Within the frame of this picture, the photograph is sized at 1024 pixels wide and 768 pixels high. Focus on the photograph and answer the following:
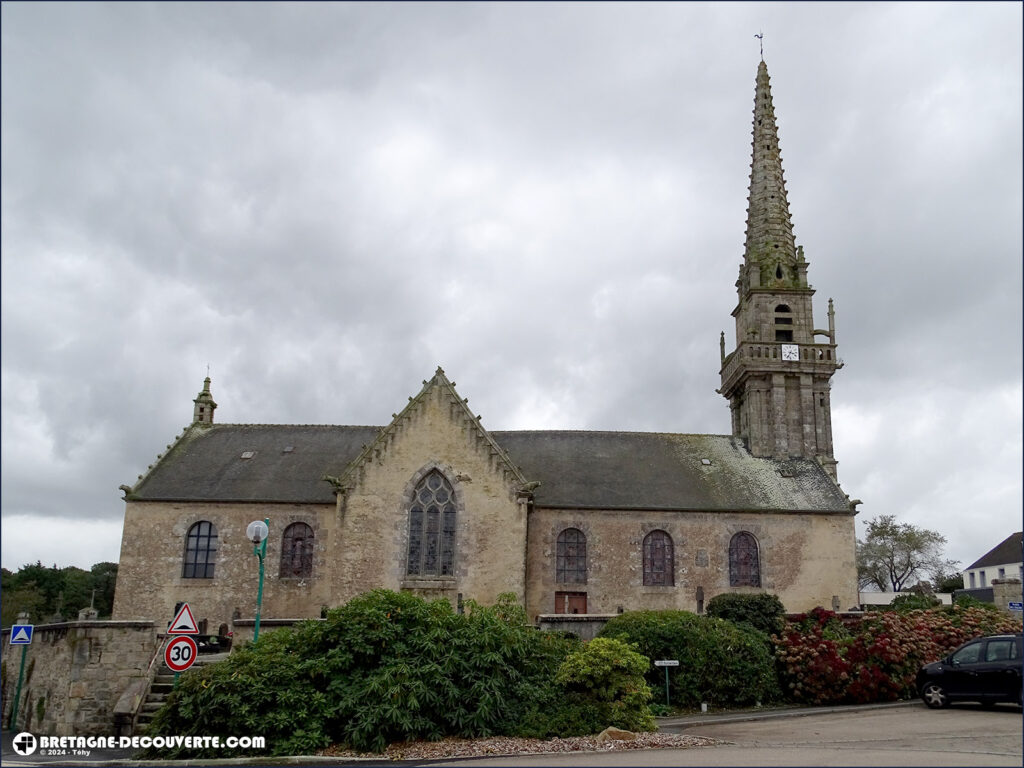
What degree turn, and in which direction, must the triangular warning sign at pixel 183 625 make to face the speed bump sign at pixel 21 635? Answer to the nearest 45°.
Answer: approximately 135° to its right

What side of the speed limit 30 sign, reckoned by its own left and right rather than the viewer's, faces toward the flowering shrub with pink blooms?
left

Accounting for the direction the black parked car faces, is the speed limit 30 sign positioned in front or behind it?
in front

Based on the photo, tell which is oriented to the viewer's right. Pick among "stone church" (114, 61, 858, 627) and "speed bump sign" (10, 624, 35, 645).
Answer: the stone church

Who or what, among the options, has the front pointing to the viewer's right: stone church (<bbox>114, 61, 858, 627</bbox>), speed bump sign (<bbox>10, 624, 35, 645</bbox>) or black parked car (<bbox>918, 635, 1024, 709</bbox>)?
the stone church

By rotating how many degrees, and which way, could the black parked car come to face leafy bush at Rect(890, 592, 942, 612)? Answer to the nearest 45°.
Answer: approximately 90° to its right

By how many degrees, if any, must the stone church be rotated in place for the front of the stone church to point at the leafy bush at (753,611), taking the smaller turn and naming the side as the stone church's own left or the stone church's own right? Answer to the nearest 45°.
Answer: approximately 45° to the stone church's own left

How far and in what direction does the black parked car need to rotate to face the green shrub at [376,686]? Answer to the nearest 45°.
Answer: approximately 45° to its left

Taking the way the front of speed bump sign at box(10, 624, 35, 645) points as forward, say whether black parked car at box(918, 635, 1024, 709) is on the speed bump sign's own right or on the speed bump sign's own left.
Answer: on the speed bump sign's own left

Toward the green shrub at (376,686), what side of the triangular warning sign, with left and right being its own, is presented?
left
